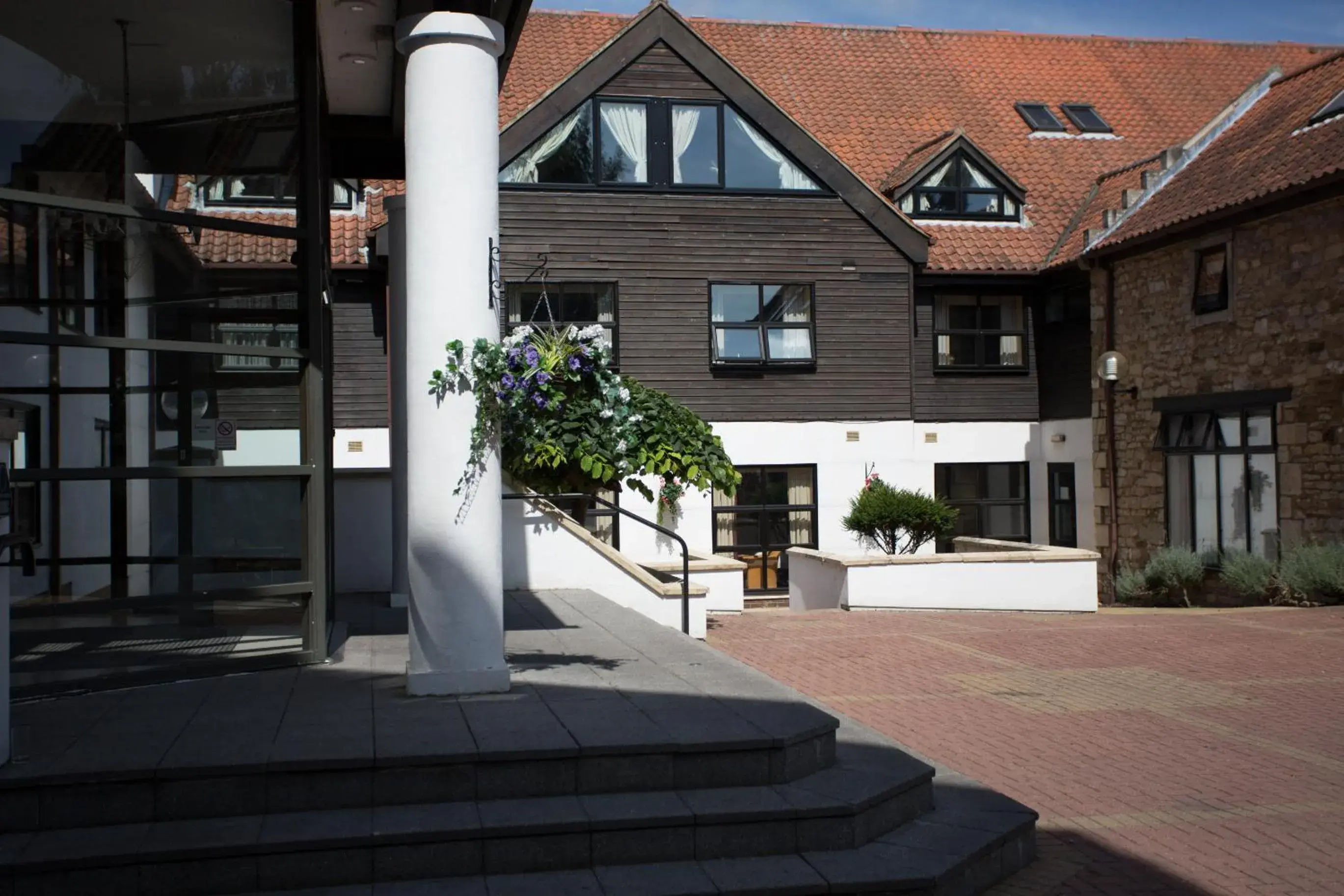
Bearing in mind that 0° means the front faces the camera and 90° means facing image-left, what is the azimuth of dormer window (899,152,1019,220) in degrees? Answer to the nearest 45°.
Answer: approximately 0°

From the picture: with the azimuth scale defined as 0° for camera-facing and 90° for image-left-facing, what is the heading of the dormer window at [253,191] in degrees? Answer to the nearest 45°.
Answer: approximately 0°

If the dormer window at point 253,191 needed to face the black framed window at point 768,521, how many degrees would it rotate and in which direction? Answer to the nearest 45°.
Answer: approximately 135° to its left

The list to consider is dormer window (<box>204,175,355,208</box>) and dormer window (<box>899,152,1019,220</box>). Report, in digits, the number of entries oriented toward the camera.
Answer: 2

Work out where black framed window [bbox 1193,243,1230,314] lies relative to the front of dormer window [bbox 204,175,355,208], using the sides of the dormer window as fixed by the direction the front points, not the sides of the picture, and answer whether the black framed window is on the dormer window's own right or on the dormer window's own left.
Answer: on the dormer window's own left

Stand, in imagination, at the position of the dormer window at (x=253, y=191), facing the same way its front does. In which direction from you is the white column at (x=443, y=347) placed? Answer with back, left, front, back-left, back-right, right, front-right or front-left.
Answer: front-left

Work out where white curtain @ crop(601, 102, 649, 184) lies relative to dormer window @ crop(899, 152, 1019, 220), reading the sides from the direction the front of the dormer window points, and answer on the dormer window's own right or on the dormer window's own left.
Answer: on the dormer window's own right

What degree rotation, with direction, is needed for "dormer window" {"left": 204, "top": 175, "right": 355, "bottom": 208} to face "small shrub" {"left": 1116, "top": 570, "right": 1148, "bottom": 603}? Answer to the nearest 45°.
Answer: approximately 135° to its left

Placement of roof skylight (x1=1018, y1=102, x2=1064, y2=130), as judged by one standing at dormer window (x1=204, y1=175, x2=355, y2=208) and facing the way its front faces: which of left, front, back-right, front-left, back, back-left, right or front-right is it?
back-left

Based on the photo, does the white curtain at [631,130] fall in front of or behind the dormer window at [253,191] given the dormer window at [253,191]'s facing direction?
in front

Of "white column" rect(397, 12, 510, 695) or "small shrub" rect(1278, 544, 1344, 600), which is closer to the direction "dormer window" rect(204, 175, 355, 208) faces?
the white column

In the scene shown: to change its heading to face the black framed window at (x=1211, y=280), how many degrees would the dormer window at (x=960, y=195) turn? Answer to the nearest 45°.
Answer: approximately 45° to its left
